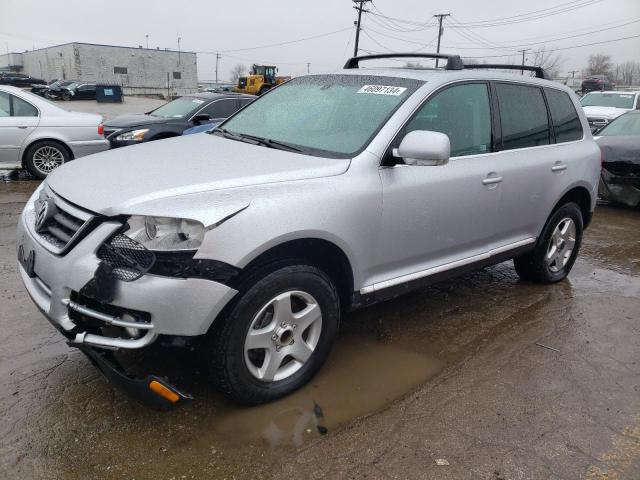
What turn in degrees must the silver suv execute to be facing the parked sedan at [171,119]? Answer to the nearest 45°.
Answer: approximately 135° to its right

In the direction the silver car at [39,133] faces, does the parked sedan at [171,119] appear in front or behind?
behind

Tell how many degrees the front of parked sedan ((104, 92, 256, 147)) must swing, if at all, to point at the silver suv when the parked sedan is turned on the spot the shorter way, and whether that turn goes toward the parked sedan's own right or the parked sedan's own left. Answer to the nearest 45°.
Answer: approximately 45° to the parked sedan's own left

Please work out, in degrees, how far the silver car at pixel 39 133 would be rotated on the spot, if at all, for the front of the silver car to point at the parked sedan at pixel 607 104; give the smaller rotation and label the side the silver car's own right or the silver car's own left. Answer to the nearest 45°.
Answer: approximately 180°

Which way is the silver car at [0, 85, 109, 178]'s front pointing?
to the viewer's left

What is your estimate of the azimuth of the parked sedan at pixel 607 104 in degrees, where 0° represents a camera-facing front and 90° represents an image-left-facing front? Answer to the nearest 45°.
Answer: approximately 45°

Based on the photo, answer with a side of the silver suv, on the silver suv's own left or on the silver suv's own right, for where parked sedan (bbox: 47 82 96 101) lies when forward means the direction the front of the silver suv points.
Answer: on the silver suv's own right

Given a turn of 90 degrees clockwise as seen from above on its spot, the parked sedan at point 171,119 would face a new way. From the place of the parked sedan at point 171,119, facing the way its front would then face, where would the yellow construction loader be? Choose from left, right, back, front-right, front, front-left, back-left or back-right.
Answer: front-right

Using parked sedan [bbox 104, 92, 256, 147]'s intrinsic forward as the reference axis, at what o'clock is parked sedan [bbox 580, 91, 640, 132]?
parked sedan [bbox 580, 91, 640, 132] is roughly at 7 o'clock from parked sedan [bbox 104, 92, 256, 147].

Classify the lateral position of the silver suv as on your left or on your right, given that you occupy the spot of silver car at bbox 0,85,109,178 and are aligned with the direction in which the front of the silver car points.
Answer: on your left
